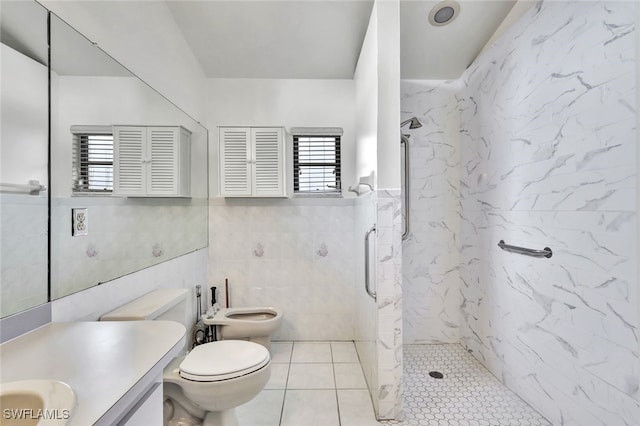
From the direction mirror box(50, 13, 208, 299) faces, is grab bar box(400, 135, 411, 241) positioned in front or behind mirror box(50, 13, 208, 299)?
in front

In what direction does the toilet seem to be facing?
to the viewer's right

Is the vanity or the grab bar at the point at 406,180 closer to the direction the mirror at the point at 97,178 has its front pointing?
the grab bar

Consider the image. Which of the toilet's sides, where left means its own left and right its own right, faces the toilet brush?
left

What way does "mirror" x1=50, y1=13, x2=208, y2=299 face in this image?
to the viewer's right

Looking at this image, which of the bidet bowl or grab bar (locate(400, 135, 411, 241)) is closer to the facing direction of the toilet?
the grab bar

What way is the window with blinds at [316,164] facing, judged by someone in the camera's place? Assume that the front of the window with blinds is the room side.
facing the viewer

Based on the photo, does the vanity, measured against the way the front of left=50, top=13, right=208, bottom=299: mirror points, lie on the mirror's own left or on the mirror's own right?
on the mirror's own right
